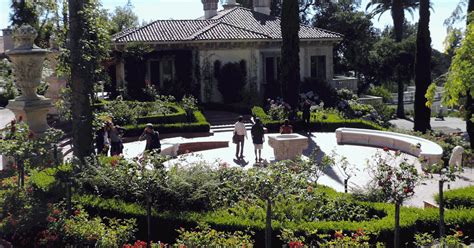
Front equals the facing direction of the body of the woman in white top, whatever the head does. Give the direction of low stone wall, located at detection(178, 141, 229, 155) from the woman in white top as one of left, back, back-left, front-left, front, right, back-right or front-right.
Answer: front-left

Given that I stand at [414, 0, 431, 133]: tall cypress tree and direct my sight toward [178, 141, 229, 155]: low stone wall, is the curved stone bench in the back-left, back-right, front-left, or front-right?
front-left

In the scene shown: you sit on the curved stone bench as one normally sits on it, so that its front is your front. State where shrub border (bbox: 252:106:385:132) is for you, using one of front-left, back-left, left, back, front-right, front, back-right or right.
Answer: right

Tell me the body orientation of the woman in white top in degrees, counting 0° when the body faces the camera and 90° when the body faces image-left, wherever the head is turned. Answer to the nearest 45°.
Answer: approximately 180°

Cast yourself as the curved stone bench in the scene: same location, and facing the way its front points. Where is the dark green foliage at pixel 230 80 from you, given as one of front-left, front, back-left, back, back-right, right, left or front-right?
right

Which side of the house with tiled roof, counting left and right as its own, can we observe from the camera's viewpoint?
front

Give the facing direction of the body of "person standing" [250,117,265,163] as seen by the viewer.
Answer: away from the camera

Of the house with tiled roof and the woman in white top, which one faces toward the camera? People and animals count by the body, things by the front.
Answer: the house with tiled roof

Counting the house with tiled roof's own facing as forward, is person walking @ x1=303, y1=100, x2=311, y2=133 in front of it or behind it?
in front

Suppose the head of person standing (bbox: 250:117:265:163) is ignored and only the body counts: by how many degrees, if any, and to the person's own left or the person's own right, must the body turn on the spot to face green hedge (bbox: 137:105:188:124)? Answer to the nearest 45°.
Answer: approximately 45° to the person's own left

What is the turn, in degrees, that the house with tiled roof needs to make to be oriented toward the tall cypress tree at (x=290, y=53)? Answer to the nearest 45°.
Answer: approximately 45° to its left

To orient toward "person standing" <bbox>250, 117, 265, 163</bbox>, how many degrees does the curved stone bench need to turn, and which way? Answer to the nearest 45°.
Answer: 0° — it already faces them

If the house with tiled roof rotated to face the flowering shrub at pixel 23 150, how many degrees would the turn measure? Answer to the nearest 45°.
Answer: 0° — it already faces it

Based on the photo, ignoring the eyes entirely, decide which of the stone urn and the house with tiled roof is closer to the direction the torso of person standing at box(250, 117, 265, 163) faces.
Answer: the house with tiled roof

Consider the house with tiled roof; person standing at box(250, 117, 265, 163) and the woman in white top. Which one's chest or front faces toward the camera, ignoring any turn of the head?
the house with tiled roof

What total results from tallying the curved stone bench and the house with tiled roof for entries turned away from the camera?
0

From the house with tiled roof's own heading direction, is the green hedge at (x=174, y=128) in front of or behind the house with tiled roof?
in front

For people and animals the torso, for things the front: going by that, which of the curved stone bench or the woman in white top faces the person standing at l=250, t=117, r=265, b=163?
the curved stone bench

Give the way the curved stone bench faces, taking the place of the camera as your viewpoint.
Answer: facing the viewer and to the left of the viewer
